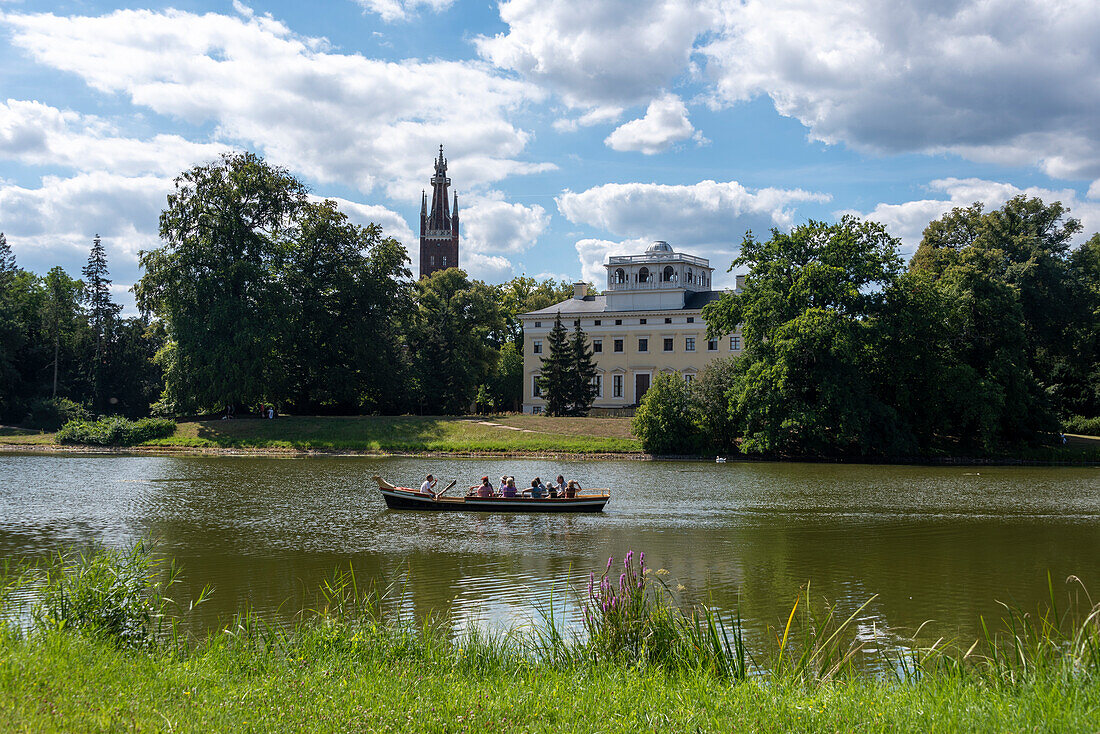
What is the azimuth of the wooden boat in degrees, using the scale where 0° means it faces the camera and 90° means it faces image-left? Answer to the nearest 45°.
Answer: approximately 90°

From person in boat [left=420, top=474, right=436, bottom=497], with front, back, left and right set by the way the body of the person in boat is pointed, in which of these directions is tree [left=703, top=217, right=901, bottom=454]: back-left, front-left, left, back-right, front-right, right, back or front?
front-left

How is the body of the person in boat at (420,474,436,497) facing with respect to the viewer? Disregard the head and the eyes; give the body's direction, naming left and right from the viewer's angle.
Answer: facing to the right of the viewer

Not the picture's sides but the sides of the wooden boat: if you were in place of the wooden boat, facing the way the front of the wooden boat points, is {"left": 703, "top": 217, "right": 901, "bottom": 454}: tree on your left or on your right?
on your right

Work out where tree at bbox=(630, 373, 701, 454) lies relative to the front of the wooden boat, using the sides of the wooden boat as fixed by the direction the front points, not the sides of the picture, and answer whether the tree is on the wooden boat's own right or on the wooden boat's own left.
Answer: on the wooden boat's own right

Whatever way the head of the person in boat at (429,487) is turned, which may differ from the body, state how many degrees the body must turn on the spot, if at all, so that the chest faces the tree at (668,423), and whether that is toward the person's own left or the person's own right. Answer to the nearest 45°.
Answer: approximately 45° to the person's own left

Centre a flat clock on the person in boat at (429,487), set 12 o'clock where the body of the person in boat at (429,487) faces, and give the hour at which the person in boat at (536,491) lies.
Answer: the person in boat at (536,491) is roughly at 12 o'clock from the person in boat at (429,487).
